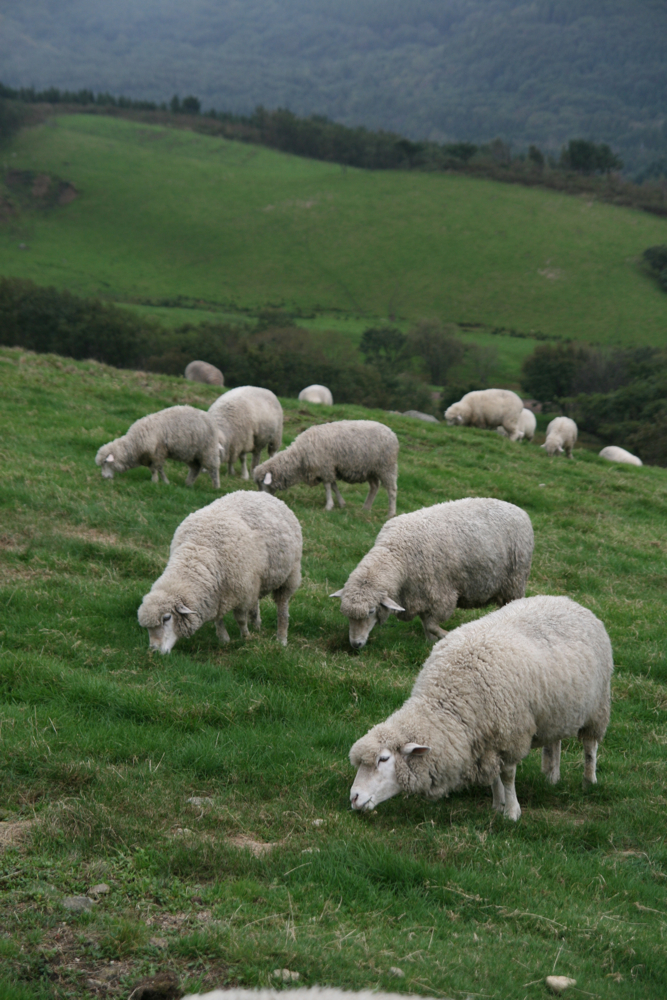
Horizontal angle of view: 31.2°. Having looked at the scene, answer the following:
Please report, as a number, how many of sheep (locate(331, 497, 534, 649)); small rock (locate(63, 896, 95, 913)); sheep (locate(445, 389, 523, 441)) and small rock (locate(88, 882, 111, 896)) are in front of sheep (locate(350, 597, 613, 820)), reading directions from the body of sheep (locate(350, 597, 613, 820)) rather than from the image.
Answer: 2

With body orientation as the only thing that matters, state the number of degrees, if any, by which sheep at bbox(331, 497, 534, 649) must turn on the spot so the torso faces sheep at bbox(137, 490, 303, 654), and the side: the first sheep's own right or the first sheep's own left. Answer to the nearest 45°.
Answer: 0° — it already faces it

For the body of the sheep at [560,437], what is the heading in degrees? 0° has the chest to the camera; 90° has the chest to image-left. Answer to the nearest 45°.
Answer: approximately 45°

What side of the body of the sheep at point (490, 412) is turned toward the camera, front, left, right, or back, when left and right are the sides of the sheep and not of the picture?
left

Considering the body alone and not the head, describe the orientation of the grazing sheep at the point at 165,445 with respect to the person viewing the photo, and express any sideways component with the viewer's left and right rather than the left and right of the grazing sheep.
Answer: facing to the left of the viewer

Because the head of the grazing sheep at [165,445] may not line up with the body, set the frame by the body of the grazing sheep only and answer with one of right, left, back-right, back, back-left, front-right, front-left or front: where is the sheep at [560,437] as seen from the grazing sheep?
back-right

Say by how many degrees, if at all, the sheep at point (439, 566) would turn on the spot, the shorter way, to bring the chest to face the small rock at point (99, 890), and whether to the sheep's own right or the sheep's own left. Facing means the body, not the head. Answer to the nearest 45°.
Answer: approximately 45° to the sheep's own left

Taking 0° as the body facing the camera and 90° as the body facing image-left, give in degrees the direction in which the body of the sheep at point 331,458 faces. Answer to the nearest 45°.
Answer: approximately 90°

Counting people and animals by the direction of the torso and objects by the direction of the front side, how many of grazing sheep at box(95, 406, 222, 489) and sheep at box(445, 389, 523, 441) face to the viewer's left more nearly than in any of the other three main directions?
2
